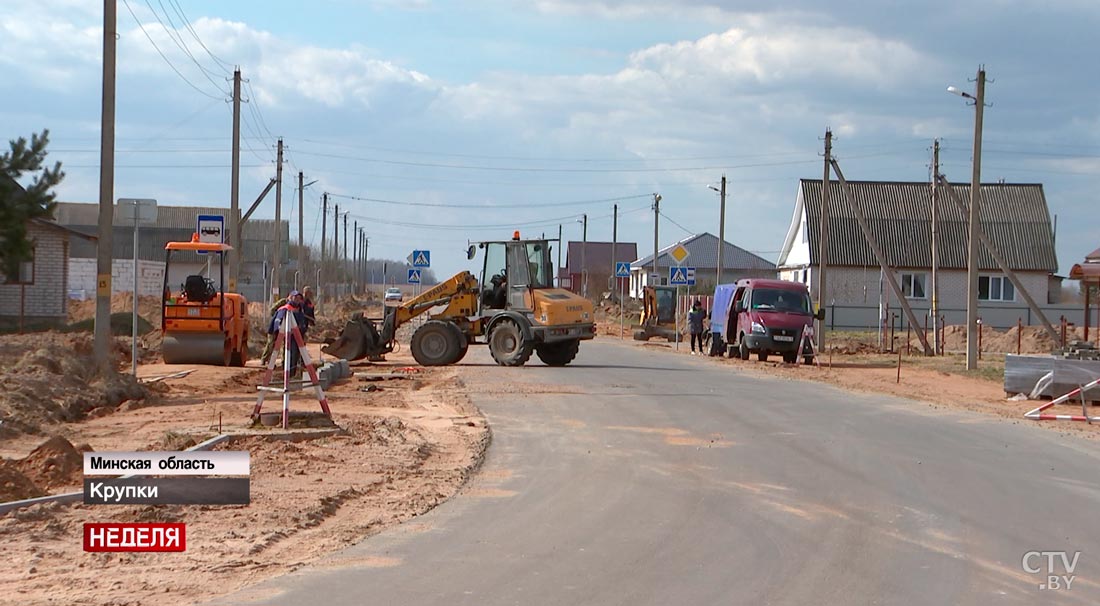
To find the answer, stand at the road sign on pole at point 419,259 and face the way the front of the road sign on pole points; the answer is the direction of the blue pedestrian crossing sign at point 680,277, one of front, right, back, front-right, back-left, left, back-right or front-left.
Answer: left

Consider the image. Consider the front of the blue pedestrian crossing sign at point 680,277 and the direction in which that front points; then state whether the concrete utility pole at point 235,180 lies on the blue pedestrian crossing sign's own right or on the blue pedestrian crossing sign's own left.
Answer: on the blue pedestrian crossing sign's own right

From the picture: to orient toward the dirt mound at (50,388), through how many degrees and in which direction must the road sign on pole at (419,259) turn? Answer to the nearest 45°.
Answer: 0° — it already faces it

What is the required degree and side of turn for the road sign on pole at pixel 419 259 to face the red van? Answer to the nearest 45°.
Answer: approximately 45° to its left

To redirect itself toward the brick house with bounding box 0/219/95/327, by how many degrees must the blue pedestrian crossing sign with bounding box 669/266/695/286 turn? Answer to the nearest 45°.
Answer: approximately 90° to its right

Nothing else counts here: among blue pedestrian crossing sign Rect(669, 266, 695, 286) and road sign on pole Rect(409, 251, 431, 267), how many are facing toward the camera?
2

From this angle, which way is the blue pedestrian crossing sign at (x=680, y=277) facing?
toward the camera

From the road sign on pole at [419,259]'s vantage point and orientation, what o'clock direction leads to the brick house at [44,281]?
The brick house is roughly at 3 o'clock from the road sign on pole.

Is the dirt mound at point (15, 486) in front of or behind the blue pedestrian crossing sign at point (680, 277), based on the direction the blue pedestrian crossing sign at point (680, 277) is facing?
in front

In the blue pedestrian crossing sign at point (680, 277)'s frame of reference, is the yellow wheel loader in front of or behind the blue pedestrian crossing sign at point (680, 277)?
in front

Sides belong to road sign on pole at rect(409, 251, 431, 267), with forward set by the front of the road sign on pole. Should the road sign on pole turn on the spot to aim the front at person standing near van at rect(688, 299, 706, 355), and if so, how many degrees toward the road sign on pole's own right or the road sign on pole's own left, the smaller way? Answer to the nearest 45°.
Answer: approximately 90° to the road sign on pole's own left

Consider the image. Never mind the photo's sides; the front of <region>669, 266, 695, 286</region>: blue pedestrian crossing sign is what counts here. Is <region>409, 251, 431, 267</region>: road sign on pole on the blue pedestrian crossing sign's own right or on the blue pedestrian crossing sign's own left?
on the blue pedestrian crossing sign's own right

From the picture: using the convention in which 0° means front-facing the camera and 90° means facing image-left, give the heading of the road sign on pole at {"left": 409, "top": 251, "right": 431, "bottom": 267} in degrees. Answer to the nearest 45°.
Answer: approximately 0°

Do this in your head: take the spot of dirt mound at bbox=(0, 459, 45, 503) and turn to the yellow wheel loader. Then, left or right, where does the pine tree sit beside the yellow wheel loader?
left
